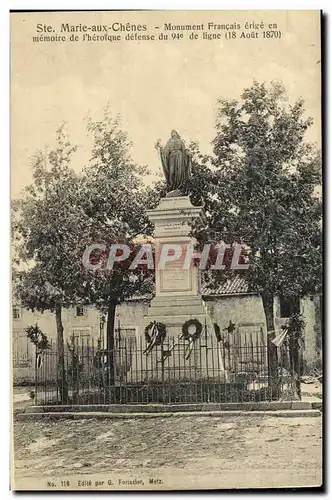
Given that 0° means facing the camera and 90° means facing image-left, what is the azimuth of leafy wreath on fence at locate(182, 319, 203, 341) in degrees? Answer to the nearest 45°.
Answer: approximately 0°
